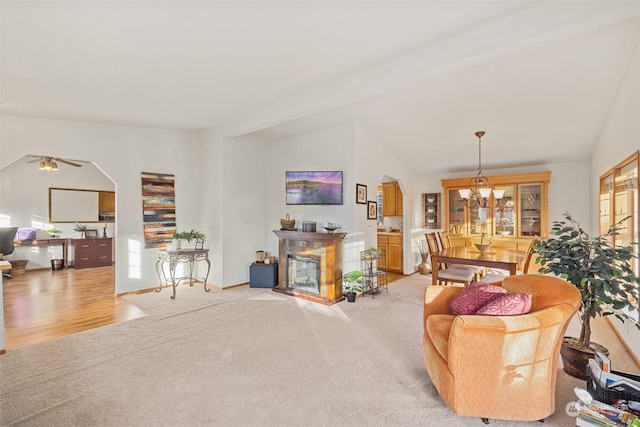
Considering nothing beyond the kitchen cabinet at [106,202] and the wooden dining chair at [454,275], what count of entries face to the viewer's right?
1

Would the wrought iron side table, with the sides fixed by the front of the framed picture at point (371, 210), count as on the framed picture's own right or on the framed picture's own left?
on the framed picture's own right

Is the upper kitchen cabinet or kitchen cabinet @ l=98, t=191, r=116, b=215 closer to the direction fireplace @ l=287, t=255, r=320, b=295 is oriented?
the kitchen cabinet

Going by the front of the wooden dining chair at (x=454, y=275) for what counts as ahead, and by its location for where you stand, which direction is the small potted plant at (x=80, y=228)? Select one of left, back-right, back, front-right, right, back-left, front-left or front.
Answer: back

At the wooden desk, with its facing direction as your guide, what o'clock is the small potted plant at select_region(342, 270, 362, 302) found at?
The small potted plant is roughly at 11 o'clock from the wooden desk.

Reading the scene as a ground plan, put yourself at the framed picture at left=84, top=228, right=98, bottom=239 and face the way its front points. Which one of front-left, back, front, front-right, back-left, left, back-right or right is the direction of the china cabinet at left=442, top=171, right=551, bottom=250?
front-left

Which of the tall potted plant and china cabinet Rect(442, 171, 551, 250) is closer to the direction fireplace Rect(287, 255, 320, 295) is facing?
the tall potted plant

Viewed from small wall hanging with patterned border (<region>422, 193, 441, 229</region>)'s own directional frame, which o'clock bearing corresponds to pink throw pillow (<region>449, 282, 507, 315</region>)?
The pink throw pillow is roughly at 12 o'clock from the small wall hanging with patterned border.

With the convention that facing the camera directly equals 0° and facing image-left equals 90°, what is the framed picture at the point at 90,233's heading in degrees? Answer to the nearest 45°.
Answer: approximately 0°
